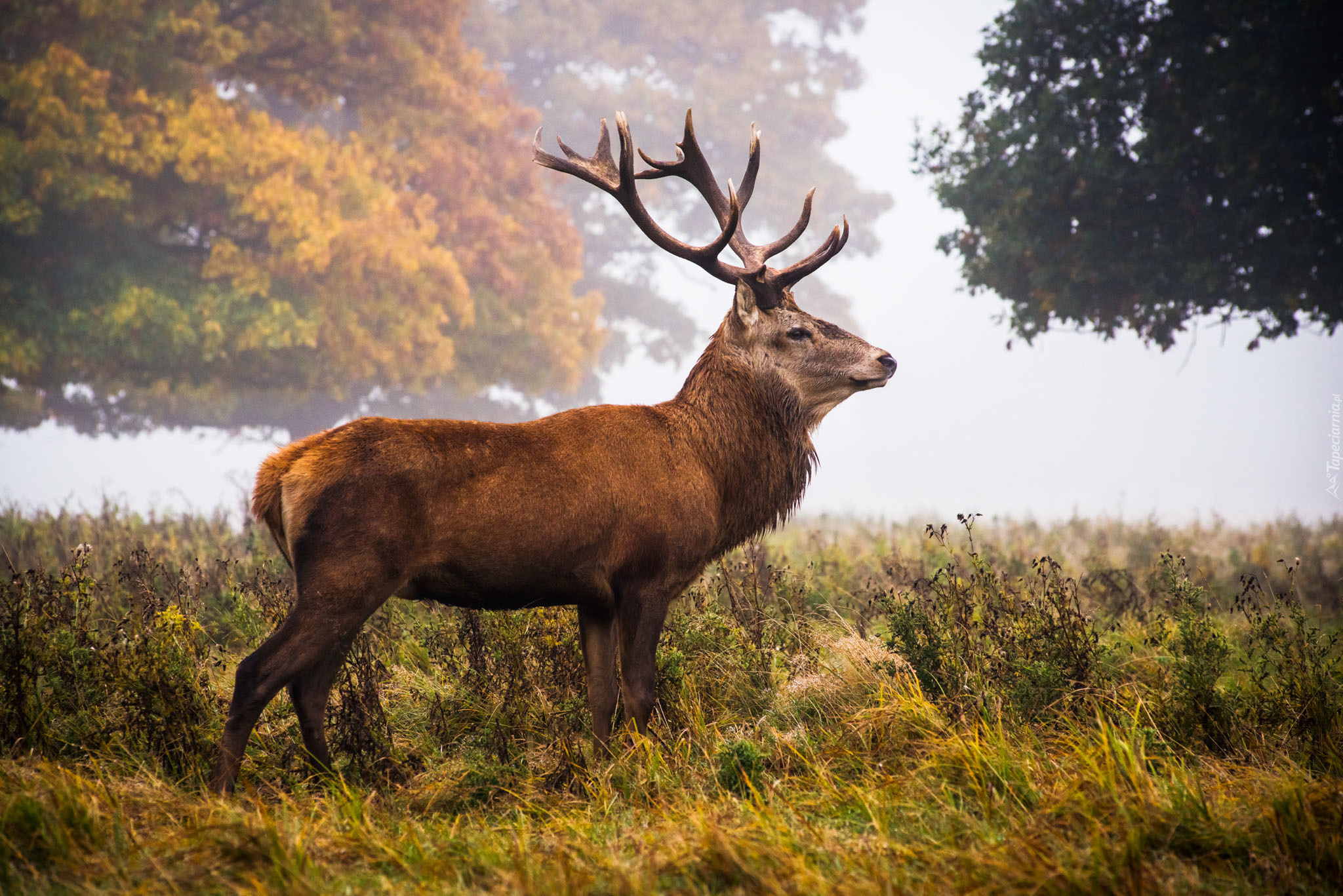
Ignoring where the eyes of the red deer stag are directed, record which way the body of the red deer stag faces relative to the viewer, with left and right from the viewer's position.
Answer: facing to the right of the viewer

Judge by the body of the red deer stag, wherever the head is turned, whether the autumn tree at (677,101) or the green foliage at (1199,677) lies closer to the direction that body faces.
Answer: the green foliage

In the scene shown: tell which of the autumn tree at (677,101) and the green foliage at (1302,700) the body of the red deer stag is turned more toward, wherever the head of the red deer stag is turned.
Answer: the green foliage

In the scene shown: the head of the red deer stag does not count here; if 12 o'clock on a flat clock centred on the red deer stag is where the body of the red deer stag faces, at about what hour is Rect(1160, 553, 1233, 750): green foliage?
The green foliage is roughly at 12 o'clock from the red deer stag.

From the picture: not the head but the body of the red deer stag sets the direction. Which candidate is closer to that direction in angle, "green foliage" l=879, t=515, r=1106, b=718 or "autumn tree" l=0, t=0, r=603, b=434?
the green foliage

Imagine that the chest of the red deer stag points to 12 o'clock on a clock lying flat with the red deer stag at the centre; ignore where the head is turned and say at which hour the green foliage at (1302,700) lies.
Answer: The green foliage is roughly at 12 o'clock from the red deer stag.

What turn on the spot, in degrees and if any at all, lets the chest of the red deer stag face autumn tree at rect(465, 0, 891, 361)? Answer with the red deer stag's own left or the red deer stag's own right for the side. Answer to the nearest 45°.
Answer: approximately 90° to the red deer stag's own left

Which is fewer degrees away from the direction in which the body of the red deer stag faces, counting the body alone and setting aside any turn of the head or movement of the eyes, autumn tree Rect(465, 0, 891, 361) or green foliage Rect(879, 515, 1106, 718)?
the green foliage
